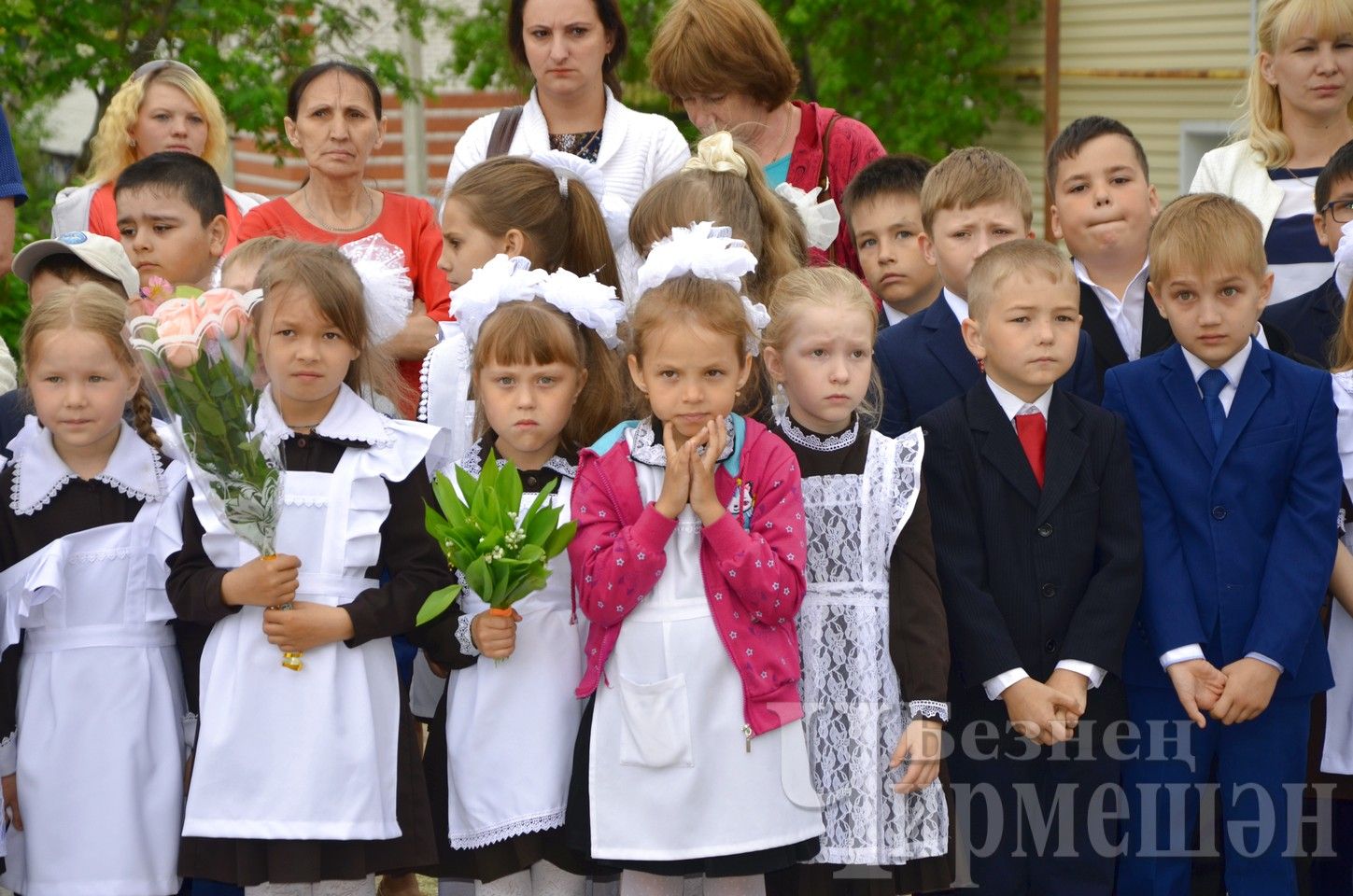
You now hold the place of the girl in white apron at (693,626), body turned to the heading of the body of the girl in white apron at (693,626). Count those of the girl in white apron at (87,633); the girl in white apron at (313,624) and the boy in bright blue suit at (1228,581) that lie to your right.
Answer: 2

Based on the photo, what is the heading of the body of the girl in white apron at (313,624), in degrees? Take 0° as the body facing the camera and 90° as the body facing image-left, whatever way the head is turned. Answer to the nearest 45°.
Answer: approximately 0°

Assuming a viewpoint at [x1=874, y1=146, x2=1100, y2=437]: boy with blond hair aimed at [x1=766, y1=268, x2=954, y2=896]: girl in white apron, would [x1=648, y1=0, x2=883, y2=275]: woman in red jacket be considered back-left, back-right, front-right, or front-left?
back-right

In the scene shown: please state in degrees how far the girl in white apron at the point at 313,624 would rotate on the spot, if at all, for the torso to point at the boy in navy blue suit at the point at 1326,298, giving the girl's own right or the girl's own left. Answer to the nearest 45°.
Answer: approximately 90° to the girl's own left

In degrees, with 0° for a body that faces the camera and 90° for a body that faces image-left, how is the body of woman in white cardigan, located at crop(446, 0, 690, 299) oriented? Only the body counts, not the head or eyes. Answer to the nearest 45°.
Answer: approximately 0°

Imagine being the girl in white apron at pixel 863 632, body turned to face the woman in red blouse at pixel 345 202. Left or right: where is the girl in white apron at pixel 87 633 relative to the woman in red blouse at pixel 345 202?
left

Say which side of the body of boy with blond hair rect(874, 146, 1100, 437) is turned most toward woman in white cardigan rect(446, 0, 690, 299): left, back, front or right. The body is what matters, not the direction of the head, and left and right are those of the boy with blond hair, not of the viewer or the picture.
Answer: right

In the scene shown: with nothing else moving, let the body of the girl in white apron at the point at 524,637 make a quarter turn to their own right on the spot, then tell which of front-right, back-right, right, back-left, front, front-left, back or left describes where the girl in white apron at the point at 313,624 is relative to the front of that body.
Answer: front

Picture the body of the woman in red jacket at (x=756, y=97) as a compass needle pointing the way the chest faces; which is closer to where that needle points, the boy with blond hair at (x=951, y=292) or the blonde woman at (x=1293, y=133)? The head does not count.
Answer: the boy with blond hair

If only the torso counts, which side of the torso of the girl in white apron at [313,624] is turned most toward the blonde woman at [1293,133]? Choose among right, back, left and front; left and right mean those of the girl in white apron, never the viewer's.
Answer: left

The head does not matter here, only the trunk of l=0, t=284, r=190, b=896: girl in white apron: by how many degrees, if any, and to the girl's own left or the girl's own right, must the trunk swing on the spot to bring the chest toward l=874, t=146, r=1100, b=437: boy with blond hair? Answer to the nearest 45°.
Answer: approximately 90° to the girl's own left

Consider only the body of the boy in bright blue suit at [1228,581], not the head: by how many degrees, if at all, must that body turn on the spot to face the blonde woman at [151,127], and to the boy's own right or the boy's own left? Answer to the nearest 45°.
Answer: approximately 90° to the boy's own right
